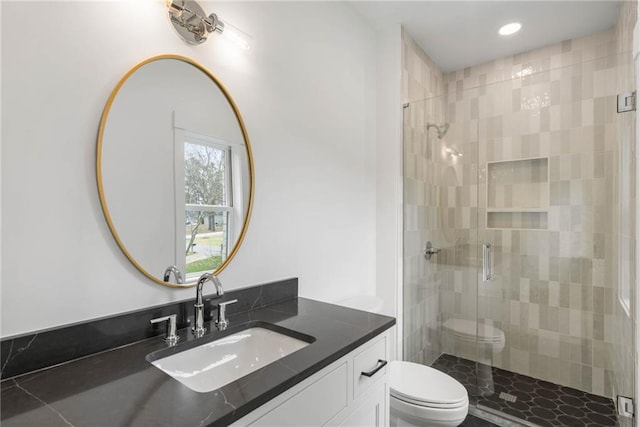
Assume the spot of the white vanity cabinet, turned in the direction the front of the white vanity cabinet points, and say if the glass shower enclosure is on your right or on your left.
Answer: on your left

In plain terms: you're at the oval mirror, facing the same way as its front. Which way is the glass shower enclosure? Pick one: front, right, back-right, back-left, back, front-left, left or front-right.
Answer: front-left

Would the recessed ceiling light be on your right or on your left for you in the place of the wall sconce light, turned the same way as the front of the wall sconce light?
on your left

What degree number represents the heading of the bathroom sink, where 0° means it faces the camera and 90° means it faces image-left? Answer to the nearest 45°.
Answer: approximately 315°

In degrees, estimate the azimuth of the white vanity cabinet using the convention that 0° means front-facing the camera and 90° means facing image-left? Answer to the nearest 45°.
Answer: approximately 315°
